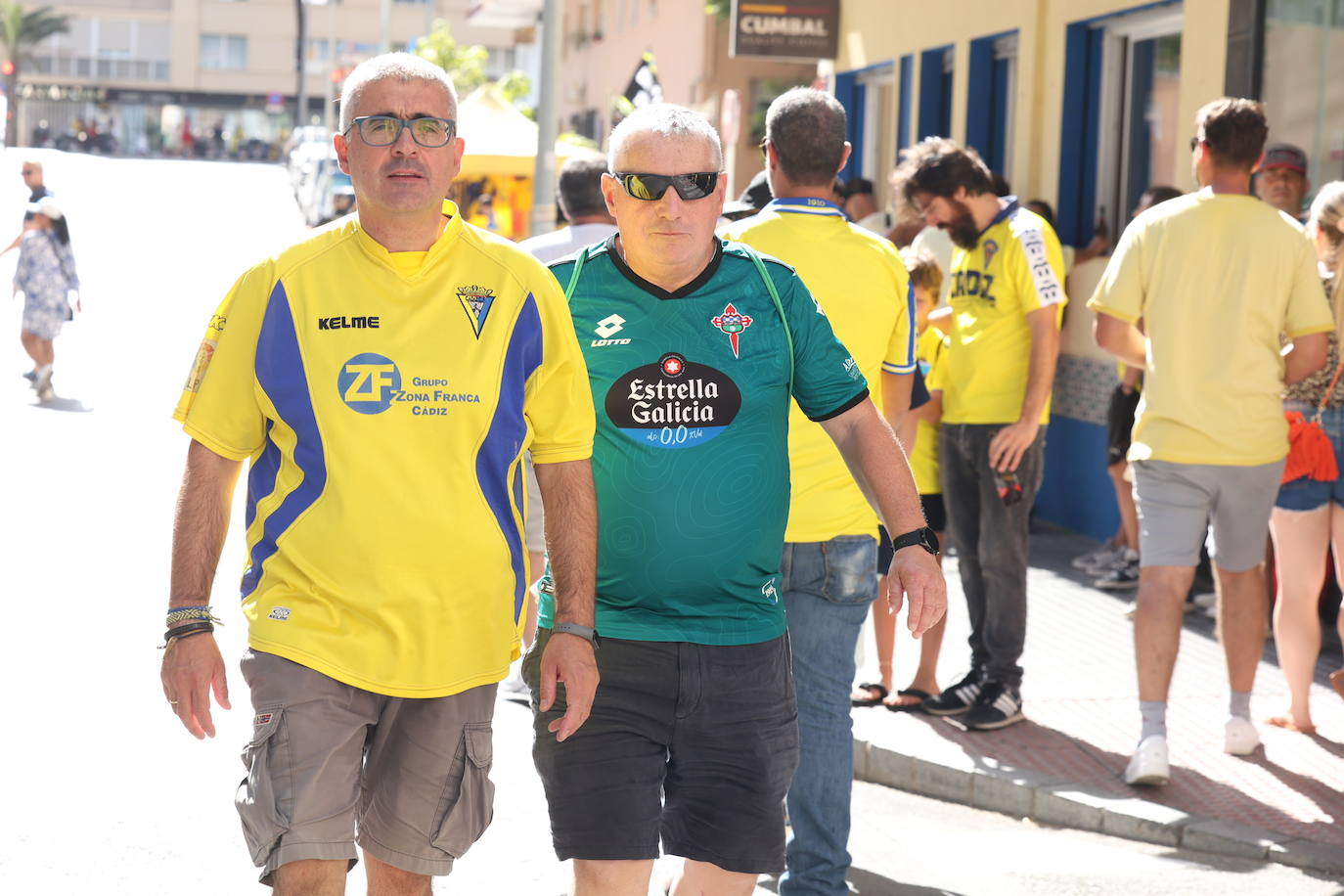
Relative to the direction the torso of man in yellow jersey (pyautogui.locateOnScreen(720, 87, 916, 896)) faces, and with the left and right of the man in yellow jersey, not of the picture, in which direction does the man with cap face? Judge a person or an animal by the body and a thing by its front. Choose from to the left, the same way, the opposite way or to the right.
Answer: the opposite way

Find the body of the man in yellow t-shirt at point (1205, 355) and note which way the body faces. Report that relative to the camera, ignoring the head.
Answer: away from the camera

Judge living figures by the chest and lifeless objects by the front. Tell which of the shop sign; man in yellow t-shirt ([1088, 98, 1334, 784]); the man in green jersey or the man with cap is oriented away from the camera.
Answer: the man in yellow t-shirt

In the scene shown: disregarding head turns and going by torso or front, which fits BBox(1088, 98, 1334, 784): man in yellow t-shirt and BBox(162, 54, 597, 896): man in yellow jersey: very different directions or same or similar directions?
very different directions

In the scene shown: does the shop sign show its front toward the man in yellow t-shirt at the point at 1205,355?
yes

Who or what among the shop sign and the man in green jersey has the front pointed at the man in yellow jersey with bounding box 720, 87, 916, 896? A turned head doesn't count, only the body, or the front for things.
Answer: the shop sign

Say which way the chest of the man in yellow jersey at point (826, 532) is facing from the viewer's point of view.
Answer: away from the camera

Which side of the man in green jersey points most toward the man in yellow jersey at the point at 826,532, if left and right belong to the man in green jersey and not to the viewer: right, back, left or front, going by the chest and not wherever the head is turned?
back

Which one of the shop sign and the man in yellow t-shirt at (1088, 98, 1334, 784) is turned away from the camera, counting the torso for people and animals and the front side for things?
the man in yellow t-shirt
